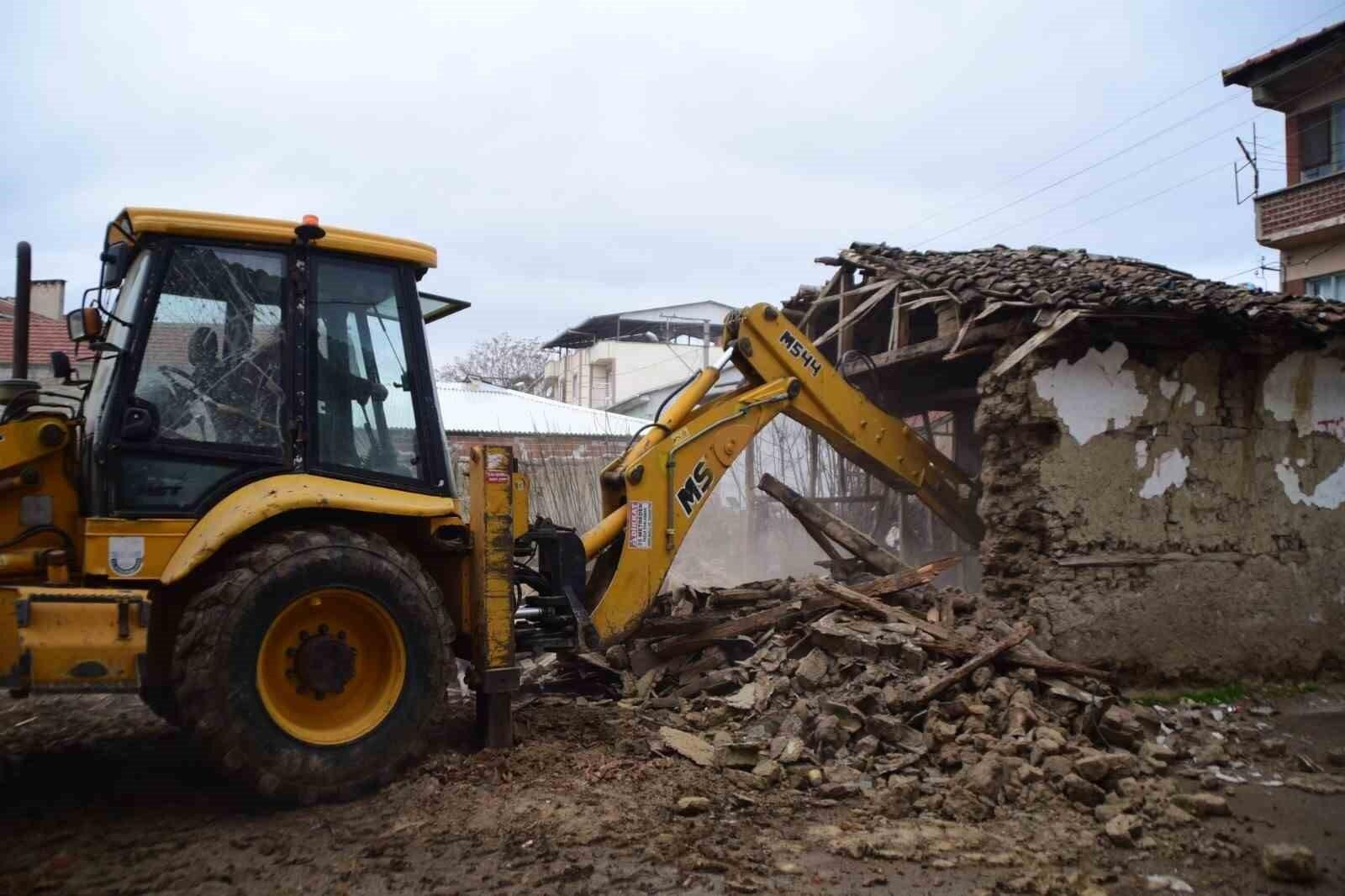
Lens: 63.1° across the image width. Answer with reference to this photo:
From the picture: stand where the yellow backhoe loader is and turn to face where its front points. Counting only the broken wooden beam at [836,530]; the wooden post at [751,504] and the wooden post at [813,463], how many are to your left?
0

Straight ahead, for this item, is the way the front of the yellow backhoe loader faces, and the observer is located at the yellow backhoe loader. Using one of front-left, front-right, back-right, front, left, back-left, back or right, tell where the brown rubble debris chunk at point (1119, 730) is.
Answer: back

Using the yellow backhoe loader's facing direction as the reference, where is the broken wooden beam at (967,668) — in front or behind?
behind

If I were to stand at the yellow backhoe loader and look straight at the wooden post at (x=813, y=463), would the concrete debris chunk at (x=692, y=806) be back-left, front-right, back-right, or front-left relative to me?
front-right

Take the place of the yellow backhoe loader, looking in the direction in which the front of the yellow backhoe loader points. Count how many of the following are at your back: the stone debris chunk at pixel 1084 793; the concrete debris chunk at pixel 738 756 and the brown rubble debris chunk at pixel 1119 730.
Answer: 3

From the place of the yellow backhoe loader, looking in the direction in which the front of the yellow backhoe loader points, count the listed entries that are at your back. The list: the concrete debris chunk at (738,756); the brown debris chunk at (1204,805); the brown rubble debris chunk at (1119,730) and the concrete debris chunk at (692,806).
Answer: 4

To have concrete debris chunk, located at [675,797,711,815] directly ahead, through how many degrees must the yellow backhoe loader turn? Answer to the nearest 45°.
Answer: approximately 180°

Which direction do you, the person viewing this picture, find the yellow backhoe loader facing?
facing to the left of the viewer

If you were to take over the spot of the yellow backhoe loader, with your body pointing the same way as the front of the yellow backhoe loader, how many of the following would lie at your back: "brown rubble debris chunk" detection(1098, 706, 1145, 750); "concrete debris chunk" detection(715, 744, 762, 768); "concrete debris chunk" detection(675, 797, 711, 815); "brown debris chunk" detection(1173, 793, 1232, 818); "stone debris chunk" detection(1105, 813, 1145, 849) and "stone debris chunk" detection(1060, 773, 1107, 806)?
6

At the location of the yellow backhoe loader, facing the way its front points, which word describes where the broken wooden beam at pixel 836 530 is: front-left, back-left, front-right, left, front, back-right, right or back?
back-right

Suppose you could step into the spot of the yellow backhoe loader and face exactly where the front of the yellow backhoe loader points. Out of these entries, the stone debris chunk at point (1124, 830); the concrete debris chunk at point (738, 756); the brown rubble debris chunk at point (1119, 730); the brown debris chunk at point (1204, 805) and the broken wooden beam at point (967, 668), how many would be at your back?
5

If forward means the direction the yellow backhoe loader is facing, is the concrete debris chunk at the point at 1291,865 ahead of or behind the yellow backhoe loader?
behind

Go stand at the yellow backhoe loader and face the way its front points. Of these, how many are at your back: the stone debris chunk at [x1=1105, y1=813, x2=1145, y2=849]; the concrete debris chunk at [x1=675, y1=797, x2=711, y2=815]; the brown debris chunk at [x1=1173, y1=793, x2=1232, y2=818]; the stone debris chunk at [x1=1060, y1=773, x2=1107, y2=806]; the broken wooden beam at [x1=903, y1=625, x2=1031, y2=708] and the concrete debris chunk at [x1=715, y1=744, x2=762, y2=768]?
6

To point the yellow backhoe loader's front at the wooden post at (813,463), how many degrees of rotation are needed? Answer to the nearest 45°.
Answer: approximately 135° to its right

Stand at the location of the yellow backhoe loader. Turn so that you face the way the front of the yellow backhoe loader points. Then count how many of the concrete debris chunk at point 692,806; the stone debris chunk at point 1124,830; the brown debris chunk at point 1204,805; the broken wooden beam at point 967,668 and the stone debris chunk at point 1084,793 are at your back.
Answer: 5
